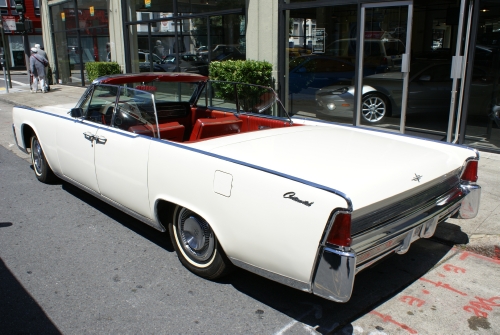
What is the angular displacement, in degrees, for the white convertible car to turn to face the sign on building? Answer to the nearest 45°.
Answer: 0° — it already faces it

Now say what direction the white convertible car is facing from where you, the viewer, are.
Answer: facing away from the viewer and to the left of the viewer

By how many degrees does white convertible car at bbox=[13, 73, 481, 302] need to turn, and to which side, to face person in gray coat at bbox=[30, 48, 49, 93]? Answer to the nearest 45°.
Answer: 0° — it already faces them
